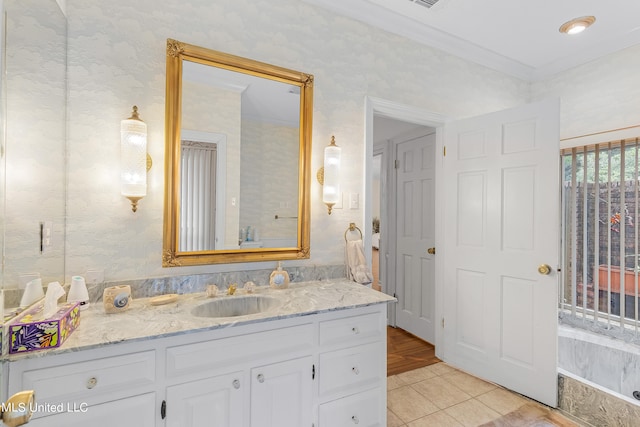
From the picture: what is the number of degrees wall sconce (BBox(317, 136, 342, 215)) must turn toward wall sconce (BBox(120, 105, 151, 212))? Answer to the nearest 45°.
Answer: approximately 90° to its right

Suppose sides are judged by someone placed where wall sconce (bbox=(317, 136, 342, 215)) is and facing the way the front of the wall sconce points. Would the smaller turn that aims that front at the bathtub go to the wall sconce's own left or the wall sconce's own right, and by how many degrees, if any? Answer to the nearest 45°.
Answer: approximately 45° to the wall sconce's own left

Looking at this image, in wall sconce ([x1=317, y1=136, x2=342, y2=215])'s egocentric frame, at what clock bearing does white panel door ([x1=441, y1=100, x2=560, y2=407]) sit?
The white panel door is roughly at 10 o'clock from the wall sconce.

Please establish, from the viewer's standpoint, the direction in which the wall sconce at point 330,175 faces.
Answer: facing the viewer and to the right of the viewer

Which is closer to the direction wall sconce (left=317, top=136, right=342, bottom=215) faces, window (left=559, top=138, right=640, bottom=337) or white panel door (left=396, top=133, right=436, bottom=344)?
the window

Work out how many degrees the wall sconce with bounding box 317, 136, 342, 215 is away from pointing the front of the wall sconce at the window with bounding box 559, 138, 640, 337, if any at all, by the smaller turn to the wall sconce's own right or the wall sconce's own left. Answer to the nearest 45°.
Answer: approximately 45° to the wall sconce's own left

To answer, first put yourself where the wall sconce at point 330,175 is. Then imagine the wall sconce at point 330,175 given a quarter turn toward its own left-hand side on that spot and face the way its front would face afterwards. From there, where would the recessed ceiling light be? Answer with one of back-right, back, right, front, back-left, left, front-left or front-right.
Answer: front-right
